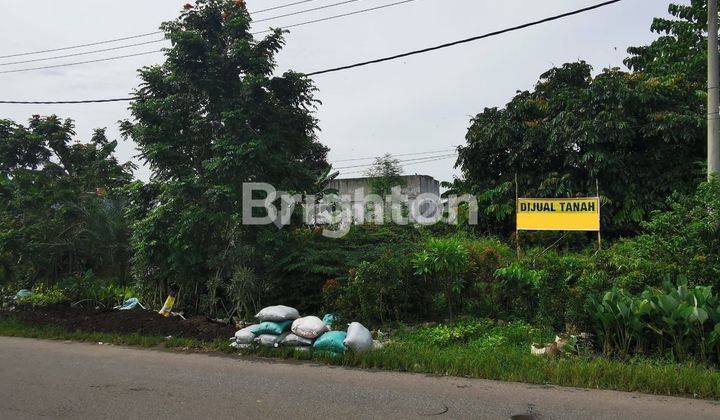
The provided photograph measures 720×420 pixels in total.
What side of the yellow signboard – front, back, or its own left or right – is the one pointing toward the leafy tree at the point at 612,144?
back

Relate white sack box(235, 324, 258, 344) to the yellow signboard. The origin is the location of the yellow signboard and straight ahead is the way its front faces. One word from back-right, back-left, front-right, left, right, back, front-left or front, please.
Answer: front-right

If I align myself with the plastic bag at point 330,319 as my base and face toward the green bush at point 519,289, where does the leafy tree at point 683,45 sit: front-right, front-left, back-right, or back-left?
front-left

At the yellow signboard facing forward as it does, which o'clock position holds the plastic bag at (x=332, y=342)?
The plastic bag is roughly at 1 o'clock from the yellow signboard.

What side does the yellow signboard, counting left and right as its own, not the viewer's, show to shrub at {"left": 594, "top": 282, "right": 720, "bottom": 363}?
front

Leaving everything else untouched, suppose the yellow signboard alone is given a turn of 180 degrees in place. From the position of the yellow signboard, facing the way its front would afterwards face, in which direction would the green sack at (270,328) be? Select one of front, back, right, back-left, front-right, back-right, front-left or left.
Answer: back-left

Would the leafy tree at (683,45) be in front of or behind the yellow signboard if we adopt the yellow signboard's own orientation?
behind

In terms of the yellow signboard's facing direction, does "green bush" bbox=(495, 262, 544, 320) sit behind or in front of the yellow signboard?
in front

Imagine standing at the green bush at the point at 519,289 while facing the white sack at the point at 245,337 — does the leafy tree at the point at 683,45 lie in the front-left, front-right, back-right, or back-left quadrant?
back-right

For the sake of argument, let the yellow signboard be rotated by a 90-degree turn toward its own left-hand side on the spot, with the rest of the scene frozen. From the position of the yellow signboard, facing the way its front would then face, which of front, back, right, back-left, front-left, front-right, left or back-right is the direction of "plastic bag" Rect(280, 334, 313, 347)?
back-right

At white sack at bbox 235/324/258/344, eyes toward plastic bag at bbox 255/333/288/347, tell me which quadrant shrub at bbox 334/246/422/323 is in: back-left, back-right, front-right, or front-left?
front-left

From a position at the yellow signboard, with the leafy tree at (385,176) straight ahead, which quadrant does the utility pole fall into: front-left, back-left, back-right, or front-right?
back-right

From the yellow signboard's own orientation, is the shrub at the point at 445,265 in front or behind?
in front

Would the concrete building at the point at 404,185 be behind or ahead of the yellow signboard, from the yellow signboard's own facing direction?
behind

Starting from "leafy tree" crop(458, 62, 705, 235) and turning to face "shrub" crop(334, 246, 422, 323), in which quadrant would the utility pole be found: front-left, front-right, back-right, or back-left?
front-left

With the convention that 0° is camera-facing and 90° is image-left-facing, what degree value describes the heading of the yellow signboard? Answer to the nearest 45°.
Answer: approximately 0°

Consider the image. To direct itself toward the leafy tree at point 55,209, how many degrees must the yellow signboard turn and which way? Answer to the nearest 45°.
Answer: approximately 90° to its right

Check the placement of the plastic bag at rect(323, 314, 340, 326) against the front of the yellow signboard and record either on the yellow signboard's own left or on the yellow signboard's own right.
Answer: on the yellow signboard's own right
